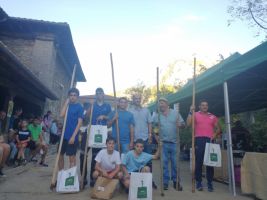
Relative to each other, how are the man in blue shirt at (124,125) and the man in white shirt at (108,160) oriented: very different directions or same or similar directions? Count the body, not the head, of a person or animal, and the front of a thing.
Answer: same or similar directions

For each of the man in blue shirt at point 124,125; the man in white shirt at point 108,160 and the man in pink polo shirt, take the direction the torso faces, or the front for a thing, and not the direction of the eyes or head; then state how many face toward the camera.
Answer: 3

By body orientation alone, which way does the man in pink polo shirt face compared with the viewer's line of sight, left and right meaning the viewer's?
facing the viewer

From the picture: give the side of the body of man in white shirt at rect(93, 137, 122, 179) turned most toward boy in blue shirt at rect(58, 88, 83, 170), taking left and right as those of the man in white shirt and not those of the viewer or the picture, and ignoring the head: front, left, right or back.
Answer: right

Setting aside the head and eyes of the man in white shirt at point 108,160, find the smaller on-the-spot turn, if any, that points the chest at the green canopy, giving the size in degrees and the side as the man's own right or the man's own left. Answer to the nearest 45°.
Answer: approximately 90° to the man's own left

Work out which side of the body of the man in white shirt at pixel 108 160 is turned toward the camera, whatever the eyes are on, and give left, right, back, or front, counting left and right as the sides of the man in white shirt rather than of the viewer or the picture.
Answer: front

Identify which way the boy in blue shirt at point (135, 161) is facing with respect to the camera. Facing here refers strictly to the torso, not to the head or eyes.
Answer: toward the camera

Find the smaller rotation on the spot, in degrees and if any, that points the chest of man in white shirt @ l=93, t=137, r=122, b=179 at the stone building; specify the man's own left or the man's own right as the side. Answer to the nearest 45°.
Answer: approximately 135° to the man's own right

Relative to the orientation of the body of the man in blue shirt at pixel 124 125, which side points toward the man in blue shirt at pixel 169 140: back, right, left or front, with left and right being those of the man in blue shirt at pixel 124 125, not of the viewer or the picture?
left

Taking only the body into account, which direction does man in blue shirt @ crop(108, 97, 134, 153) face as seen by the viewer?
toward the camera

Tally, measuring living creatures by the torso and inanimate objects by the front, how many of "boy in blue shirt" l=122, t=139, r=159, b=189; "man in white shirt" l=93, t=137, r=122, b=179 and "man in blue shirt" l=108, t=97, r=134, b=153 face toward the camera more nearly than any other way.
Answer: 3

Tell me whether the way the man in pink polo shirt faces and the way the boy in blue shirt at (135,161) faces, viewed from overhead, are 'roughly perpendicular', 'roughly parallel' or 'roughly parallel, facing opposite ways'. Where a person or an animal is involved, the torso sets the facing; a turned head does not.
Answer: roughly parallel

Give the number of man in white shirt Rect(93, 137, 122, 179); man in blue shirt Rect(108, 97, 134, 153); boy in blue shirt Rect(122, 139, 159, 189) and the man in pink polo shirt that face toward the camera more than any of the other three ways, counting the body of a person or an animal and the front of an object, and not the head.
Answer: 4
